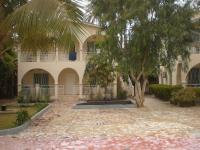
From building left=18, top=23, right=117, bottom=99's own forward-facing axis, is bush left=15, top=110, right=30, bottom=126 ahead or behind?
ahead

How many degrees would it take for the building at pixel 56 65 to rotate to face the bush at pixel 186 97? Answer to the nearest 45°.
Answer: approximately 45° to its left

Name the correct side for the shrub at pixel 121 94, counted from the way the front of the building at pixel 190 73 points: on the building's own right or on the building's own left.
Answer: on the building's own right

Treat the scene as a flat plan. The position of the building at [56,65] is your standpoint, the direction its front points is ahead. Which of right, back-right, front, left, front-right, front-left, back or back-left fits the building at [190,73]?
left

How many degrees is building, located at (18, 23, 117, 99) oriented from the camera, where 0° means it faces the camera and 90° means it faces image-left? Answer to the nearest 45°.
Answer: approximately 0°

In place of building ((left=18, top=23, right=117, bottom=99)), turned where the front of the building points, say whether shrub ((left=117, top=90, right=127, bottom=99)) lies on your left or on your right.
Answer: on your left

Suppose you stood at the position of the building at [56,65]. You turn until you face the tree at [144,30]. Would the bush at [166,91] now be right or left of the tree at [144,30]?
left

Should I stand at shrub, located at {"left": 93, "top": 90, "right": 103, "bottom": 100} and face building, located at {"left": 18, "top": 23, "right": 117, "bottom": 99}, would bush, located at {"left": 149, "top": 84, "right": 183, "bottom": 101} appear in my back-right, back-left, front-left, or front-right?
back-right

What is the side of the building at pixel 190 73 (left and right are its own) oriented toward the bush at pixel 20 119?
front

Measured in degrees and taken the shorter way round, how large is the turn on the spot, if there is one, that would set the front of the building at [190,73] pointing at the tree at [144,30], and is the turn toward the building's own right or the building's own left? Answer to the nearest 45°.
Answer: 0° — it already faces it

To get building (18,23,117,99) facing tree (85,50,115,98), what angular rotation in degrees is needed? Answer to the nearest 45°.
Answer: approximately 45° to its left
